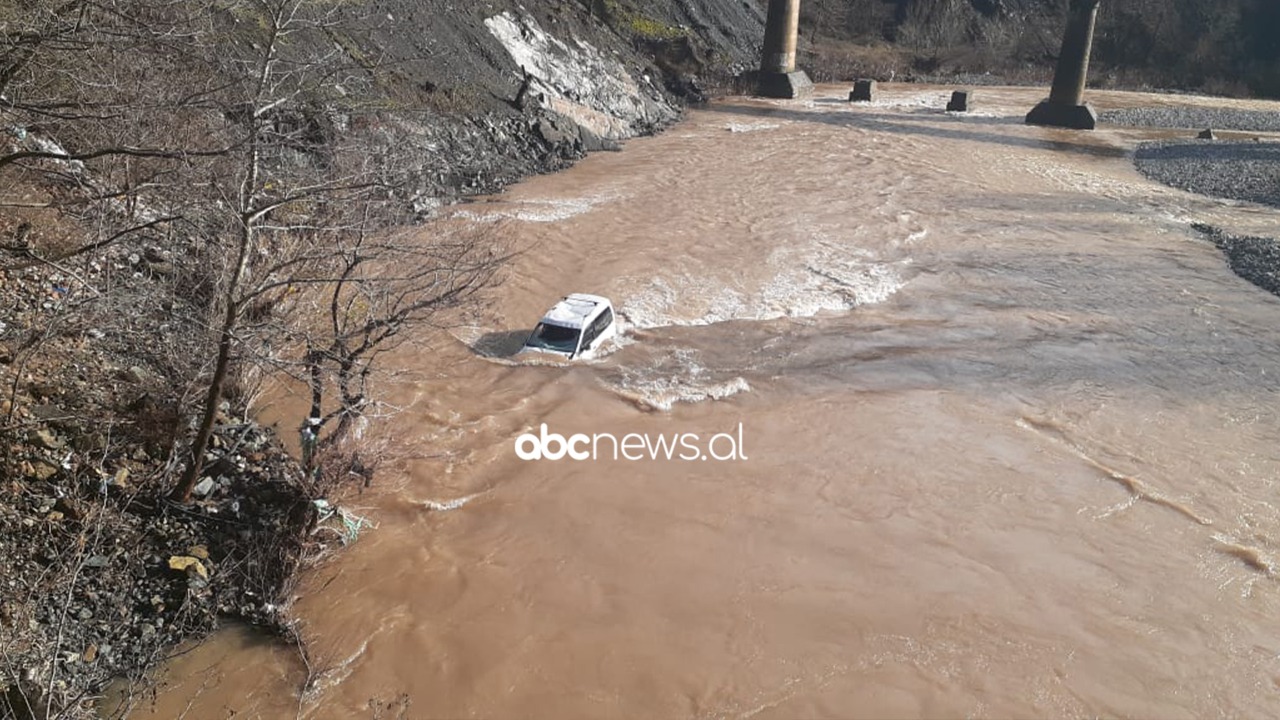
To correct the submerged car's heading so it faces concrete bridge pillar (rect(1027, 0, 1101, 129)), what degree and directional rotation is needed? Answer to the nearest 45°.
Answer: approximately 180°

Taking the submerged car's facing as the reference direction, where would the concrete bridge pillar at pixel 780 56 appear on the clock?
The concrete bridge pillar is roughly at 5 o'clock from the submerged car.

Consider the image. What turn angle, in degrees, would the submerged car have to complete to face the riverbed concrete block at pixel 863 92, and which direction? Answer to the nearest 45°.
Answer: approximately 180°

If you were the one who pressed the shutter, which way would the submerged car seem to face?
facing the viewer and to the left of the viewer

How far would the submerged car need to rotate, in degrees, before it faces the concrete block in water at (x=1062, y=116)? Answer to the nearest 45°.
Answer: approximately 180°

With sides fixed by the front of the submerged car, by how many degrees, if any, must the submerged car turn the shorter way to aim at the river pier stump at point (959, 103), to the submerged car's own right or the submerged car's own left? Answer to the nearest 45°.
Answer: approximately 180°

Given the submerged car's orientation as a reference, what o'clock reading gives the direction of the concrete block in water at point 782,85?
The concrete block in water is roughly at 5 o'clock from the submerged car.
